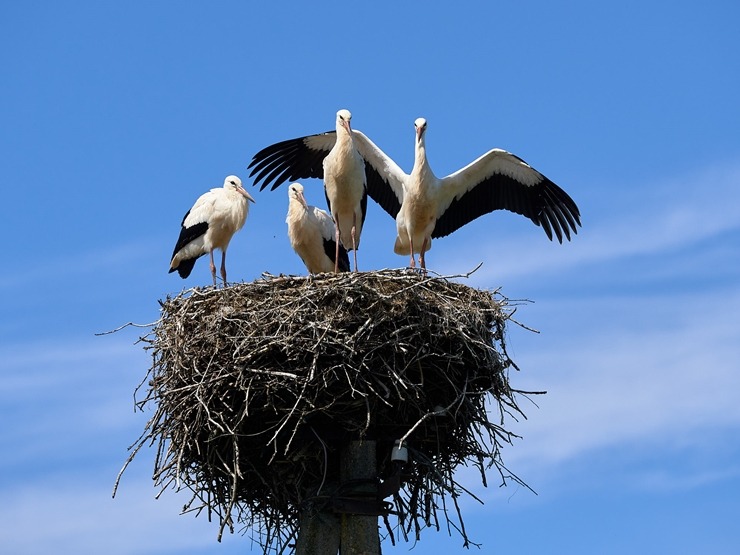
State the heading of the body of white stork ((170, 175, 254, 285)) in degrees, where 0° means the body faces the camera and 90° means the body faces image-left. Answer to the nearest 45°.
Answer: approximately 315°

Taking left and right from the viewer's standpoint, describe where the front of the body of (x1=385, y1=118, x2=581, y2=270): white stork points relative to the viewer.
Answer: facing the viewer

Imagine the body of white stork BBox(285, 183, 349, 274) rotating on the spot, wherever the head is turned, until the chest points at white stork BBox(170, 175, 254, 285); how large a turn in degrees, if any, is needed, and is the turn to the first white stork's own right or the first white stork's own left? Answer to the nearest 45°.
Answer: approximately 45° to the first white stork's own right

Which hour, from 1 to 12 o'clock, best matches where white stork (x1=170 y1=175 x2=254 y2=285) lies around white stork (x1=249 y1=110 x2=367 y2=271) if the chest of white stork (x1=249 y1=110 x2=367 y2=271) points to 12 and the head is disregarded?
white stork (x1=170 y1=175 x2=254 y2=285) is roughly at 4 o'clock from white stork (x1=249 y1=110 x2=367 y2=271).

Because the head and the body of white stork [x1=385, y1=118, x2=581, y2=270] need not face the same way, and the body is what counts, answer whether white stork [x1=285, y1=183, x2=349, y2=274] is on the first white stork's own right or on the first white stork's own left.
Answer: on the first white stork's own right

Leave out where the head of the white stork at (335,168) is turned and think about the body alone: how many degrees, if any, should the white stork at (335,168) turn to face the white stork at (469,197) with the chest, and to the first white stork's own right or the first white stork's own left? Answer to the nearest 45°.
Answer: approximately 90° to the first white stork's own left

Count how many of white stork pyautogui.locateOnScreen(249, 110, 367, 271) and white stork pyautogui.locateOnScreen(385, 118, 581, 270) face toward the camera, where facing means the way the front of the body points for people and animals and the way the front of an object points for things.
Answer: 2

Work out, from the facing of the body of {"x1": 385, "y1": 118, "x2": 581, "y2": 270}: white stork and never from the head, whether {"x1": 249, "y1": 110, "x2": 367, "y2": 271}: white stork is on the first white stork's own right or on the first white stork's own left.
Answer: on the first white stork's own right

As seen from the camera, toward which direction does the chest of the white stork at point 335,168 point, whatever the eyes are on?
toward the camera

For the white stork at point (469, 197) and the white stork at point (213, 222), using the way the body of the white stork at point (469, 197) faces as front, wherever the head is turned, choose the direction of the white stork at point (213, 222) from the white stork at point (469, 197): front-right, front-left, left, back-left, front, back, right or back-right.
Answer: right
